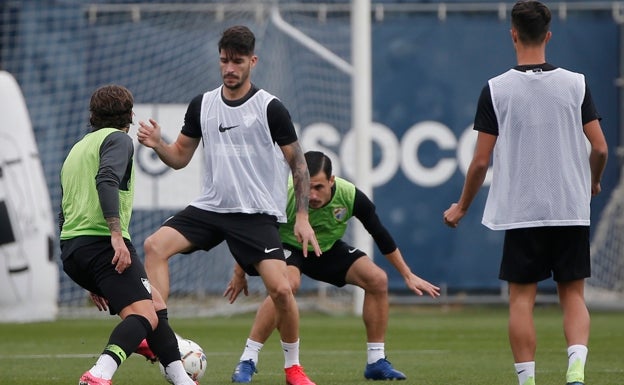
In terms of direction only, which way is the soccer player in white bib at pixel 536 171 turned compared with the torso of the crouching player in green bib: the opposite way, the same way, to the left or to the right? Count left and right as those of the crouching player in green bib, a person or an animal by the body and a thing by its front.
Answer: the opposite way

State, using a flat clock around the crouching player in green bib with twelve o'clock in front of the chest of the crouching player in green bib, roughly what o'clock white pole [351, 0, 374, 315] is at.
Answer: The white pole is roughly at 6 o'clock from the crouching player in green bib.

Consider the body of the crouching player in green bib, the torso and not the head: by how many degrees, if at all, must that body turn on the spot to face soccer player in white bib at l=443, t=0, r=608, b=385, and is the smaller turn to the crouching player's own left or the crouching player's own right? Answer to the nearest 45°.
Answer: approximately 45° to the crouching player's own left

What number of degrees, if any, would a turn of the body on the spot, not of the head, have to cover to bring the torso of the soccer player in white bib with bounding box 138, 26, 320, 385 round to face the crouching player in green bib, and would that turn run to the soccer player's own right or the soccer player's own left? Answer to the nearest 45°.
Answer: approximately 135° to the soccer player's own left

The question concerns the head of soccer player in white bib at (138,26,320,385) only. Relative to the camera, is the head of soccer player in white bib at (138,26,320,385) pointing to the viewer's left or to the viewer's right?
to the viewer's left

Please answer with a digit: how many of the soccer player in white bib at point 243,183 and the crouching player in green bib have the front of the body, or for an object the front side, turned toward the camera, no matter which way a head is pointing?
2

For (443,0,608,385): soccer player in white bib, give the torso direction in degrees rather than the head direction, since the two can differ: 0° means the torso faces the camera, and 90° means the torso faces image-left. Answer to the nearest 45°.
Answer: approximately 180°

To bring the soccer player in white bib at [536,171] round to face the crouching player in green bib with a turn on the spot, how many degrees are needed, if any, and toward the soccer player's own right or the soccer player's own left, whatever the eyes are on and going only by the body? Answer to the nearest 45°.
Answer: approximately 45° to the soccer player's own left
